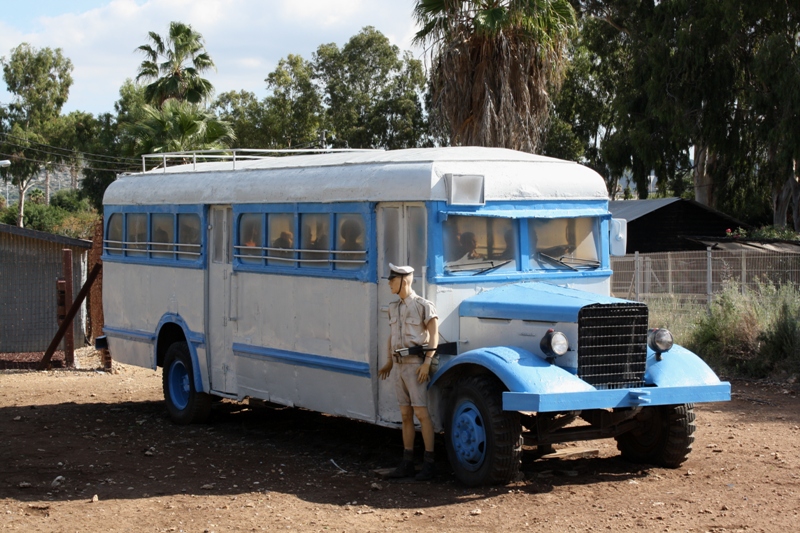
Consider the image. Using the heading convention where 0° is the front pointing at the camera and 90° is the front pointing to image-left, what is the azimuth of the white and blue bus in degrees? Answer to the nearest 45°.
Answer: approximately 315°

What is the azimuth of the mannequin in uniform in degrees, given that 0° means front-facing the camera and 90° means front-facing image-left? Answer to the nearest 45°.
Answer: approximately 45°

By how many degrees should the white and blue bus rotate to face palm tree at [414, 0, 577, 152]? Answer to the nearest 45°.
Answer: approximately 135° to its left

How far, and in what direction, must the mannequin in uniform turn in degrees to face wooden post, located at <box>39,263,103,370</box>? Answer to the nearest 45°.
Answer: approximately 90° to its right

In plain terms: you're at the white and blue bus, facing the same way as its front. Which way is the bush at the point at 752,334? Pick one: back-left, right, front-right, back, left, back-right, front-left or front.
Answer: left

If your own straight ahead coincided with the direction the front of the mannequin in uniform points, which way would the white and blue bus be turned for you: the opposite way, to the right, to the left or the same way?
to the left

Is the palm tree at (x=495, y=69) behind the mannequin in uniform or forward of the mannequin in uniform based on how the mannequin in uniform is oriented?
behind

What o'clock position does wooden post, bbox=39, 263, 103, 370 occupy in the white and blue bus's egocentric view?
The wooden post is roughly at 6 o'clock from the white and blue bus.

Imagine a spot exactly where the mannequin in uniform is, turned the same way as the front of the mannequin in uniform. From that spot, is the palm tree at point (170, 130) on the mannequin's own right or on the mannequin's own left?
on the mannequin's own right

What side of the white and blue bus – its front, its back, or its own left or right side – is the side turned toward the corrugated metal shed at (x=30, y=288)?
back

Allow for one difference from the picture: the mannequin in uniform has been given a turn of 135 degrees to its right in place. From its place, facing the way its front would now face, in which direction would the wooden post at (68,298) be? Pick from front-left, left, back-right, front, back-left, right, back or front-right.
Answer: front-left
